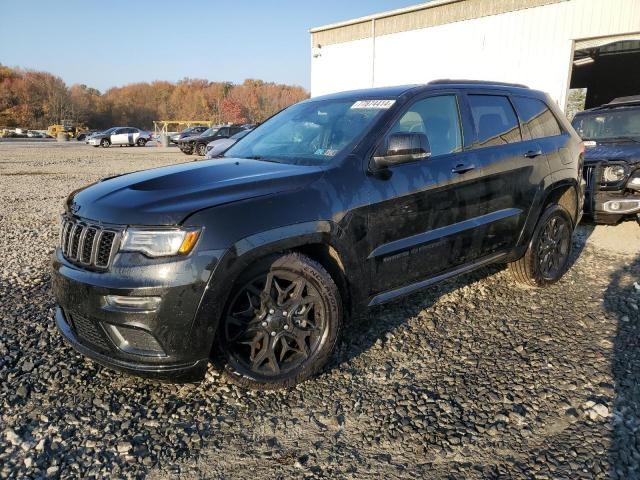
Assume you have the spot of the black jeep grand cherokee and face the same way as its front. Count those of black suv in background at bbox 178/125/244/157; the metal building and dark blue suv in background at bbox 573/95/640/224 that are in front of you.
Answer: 0

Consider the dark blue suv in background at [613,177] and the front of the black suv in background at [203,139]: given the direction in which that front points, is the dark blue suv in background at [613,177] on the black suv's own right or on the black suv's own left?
on the black suv's own left

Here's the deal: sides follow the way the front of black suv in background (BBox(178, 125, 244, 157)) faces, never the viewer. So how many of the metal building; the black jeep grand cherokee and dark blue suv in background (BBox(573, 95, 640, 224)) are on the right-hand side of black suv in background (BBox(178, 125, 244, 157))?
0

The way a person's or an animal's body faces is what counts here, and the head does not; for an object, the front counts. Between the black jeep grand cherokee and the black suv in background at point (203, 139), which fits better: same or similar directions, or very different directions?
same or similar directions

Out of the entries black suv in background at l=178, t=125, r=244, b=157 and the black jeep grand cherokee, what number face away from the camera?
0

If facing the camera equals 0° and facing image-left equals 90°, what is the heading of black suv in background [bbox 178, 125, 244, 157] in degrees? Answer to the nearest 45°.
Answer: approximately 45°

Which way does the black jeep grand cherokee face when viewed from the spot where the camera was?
facing the viewer and to the left of the viewer

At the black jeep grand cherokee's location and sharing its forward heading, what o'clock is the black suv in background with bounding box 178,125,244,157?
The black suv in background is roughly at 4 o'clock from the black jeep grand cherokee.

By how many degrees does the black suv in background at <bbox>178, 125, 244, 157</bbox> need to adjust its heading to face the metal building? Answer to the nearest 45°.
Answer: approximately 90° to its left

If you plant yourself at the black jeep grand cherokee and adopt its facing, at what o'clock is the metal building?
The metal building is roughly at 5 o'clock from the black jeep grand cherokee.
